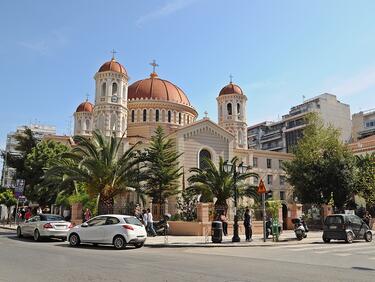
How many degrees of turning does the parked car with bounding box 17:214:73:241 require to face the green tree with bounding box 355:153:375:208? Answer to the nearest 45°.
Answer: approximately 135° to its right

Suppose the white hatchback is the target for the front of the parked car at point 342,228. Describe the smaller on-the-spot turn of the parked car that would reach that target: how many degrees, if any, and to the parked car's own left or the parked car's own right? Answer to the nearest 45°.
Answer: approximately 180°

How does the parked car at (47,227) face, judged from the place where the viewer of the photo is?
facing away from the viewer and to the left of the viewer

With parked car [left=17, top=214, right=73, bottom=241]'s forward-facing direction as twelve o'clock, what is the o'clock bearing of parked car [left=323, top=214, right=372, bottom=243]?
parked car [left=323, top=214, right=372, bottom=243] is roughly at 5 o'clock from parked car [left=17, top=214, right=73, bottom=241].

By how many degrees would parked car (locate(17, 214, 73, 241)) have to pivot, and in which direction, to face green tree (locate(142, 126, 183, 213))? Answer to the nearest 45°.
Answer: approximately 90° to its right

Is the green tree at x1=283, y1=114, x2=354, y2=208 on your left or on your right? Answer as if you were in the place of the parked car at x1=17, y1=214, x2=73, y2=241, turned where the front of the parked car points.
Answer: on your right

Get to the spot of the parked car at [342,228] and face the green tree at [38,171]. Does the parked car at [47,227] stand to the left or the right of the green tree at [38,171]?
left

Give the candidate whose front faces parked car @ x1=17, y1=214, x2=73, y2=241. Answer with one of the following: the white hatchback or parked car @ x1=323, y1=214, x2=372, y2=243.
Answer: the white hatchback

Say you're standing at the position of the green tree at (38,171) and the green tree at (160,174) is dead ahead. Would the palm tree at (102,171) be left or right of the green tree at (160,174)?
right
